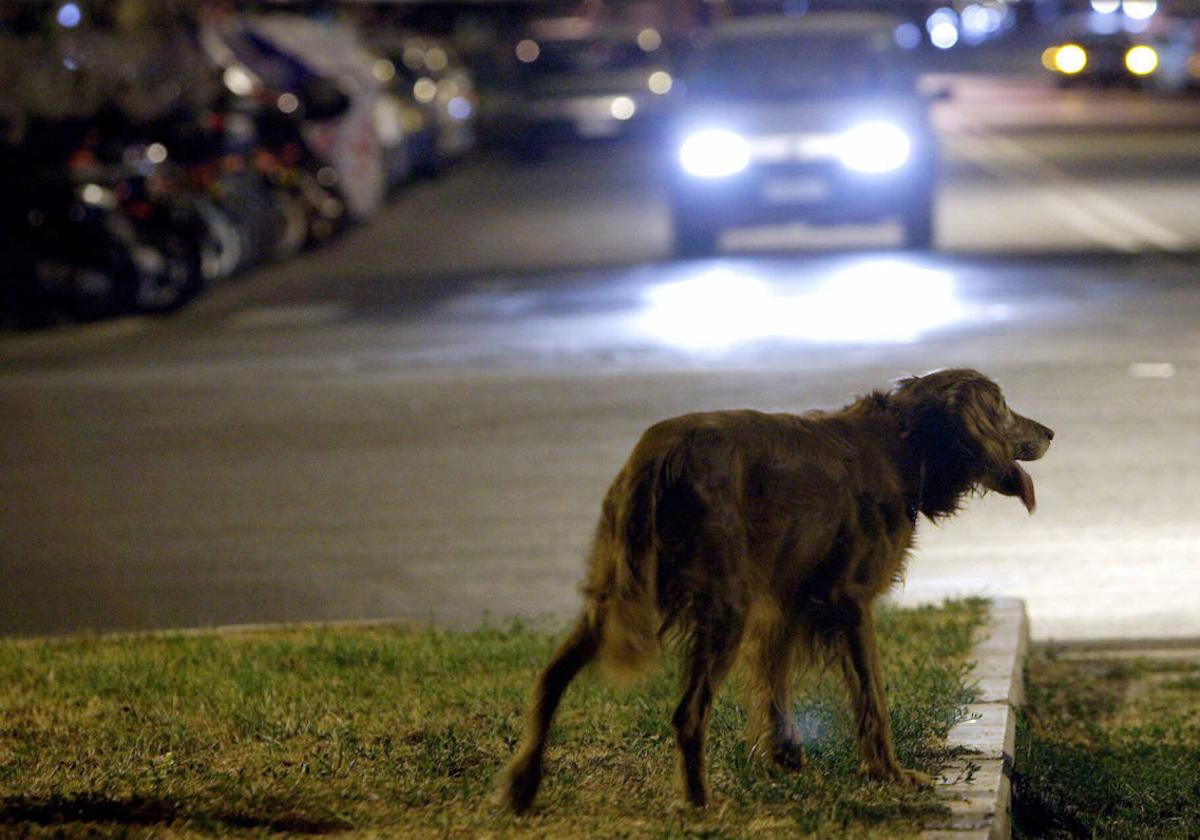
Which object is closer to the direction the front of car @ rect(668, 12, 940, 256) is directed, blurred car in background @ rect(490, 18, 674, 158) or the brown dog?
the brown dog

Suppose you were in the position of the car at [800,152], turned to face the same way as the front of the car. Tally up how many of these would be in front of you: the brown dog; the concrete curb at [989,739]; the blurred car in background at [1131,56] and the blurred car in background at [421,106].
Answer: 2

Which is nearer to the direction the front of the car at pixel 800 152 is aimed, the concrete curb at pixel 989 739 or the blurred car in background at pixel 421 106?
the concrete curb

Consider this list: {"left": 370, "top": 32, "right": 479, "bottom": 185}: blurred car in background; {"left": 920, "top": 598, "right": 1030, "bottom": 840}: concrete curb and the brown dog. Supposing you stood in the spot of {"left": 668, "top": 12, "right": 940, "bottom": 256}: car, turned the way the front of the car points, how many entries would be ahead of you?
2

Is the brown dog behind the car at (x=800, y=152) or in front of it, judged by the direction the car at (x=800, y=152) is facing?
in front

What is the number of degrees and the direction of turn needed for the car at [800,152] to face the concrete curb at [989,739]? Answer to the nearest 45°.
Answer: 0° — it already faces it

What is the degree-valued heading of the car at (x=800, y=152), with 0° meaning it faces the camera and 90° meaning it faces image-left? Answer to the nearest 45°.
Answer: approximately 0°

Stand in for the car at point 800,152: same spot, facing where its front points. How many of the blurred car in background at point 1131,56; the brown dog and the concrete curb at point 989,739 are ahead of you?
2

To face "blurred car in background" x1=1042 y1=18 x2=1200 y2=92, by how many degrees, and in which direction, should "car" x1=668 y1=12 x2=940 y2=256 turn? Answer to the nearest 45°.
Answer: approximately 180°

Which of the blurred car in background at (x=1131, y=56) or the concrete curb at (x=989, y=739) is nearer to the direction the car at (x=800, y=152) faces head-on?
the concrete curb

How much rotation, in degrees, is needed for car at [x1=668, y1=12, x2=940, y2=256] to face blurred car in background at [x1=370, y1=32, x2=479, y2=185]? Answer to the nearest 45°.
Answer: approximately 135° to its right

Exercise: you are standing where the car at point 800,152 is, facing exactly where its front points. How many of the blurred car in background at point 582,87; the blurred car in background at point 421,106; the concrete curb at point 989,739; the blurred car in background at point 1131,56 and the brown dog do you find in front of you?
2

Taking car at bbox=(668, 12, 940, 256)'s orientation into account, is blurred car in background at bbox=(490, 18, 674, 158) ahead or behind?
behind
